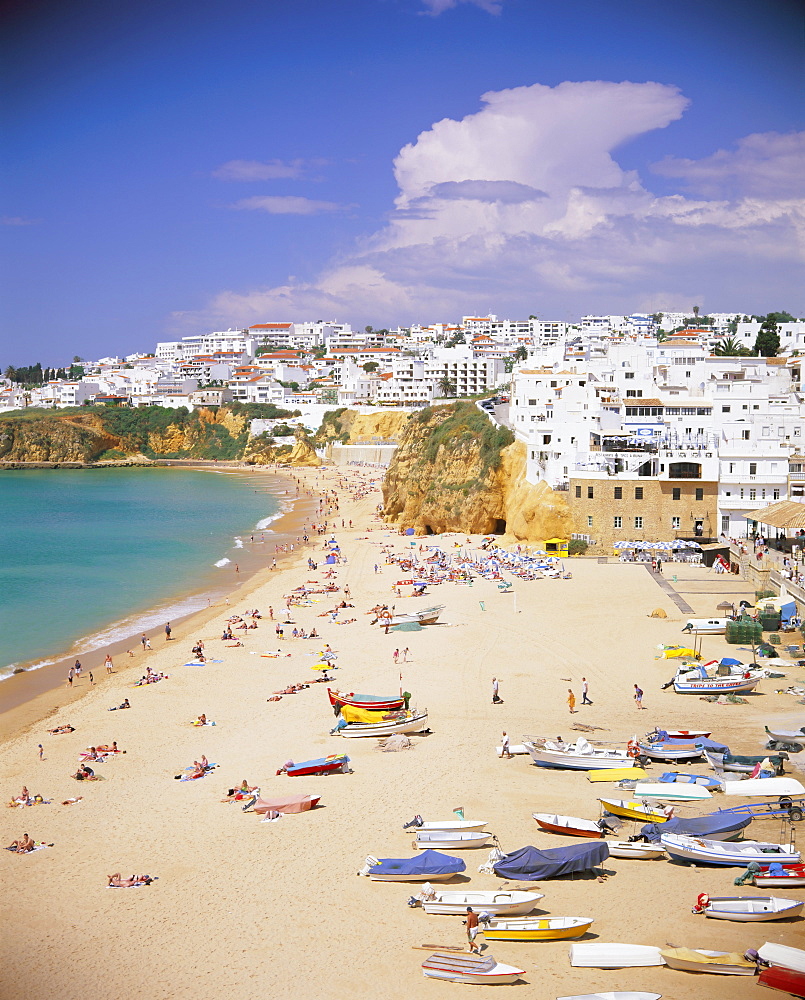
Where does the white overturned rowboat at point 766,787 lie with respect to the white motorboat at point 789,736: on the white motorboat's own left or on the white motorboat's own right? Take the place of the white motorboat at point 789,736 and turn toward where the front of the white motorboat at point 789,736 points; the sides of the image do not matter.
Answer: on the white motorboat's own left

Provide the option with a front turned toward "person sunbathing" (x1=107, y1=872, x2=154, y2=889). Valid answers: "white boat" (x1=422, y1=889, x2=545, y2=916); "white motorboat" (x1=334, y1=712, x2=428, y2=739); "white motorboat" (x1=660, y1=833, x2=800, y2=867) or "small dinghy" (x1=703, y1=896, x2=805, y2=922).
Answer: "white motorboat" (x1=660, y1=833, x2=800, y2=867)

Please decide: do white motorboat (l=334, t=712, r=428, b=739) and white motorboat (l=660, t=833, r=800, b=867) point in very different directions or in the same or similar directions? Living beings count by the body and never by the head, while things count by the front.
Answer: very different directions

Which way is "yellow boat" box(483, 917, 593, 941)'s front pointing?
to the viewer's right

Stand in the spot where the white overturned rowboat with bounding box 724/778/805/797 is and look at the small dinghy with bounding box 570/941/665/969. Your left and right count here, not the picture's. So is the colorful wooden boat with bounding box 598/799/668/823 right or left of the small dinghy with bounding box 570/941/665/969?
right

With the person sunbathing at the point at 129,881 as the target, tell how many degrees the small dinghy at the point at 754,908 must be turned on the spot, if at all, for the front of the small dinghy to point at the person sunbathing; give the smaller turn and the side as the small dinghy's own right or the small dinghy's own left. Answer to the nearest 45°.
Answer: approximately 180°

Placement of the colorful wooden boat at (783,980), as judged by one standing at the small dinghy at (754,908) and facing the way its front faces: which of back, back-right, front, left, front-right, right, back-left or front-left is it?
right

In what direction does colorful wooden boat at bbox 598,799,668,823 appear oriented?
to the viewer's left

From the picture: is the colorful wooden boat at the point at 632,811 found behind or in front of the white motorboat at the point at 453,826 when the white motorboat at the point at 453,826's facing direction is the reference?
in front

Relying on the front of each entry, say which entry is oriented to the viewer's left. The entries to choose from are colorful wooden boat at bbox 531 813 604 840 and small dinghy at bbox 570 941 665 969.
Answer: the colorful wooden boat
